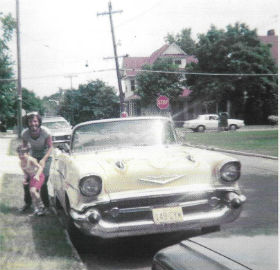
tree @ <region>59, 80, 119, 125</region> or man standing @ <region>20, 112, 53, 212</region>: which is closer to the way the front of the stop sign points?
the man standing

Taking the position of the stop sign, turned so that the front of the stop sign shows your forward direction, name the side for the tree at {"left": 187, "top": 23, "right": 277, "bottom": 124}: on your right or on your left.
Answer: on your left

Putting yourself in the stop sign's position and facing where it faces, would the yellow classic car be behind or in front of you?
in front

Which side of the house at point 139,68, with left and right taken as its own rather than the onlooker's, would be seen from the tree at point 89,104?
right

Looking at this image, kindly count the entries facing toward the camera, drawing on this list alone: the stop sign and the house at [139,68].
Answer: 2

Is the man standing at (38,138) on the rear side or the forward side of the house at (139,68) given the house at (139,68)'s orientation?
on the forward side

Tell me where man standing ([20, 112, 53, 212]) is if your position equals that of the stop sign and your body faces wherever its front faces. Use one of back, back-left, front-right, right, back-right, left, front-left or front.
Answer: front-right

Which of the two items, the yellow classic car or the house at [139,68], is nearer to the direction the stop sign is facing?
the yellow classic car

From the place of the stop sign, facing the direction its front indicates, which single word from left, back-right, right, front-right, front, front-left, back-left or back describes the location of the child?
front-right

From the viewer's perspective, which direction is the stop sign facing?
toward the camera

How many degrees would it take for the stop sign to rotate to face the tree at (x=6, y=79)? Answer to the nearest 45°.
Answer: approximately 45° to its right

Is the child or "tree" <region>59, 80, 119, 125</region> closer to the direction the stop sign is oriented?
the child

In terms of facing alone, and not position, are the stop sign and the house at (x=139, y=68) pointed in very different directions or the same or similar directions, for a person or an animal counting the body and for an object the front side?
same or similar directions

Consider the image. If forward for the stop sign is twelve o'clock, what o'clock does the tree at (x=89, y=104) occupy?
The tree is roughly at 4 o'clock from the stop sign.
